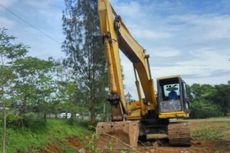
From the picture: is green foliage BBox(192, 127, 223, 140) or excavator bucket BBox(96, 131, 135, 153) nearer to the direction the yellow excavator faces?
the excavator bucket

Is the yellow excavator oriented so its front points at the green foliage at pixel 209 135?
no

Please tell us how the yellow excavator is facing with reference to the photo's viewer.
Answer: facing the viewer and to the left of the viewer

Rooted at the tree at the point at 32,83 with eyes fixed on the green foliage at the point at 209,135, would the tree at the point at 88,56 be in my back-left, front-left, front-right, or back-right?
front-left

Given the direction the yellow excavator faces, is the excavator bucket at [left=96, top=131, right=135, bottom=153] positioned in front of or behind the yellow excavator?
in front

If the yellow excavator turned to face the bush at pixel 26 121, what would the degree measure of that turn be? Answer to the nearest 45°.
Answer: approximately 45° to its right

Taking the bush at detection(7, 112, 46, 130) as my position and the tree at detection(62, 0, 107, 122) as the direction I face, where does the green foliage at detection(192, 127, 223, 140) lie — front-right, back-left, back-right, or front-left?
front-right

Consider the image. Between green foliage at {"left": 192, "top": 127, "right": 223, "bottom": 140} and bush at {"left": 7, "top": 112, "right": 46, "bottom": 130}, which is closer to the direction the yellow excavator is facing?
the bush

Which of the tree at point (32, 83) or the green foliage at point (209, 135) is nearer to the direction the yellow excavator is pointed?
the tree
